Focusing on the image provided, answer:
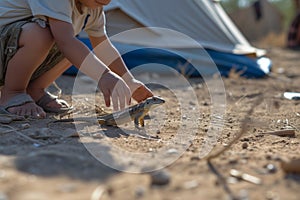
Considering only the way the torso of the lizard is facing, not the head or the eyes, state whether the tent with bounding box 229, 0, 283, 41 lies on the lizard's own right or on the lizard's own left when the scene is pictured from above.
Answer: on the lizard's own left

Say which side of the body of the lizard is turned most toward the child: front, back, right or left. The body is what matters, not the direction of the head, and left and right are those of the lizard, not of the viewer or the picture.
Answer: back

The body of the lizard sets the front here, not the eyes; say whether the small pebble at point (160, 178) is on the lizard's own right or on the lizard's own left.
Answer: on the lizard's own right

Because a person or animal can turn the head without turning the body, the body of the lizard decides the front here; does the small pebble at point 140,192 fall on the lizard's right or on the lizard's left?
on the lizard's right

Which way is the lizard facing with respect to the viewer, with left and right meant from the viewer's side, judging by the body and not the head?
facing to the right of the viewer

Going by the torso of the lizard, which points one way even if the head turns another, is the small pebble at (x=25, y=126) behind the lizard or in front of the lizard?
behind

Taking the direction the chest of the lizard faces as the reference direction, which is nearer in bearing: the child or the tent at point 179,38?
the tent
